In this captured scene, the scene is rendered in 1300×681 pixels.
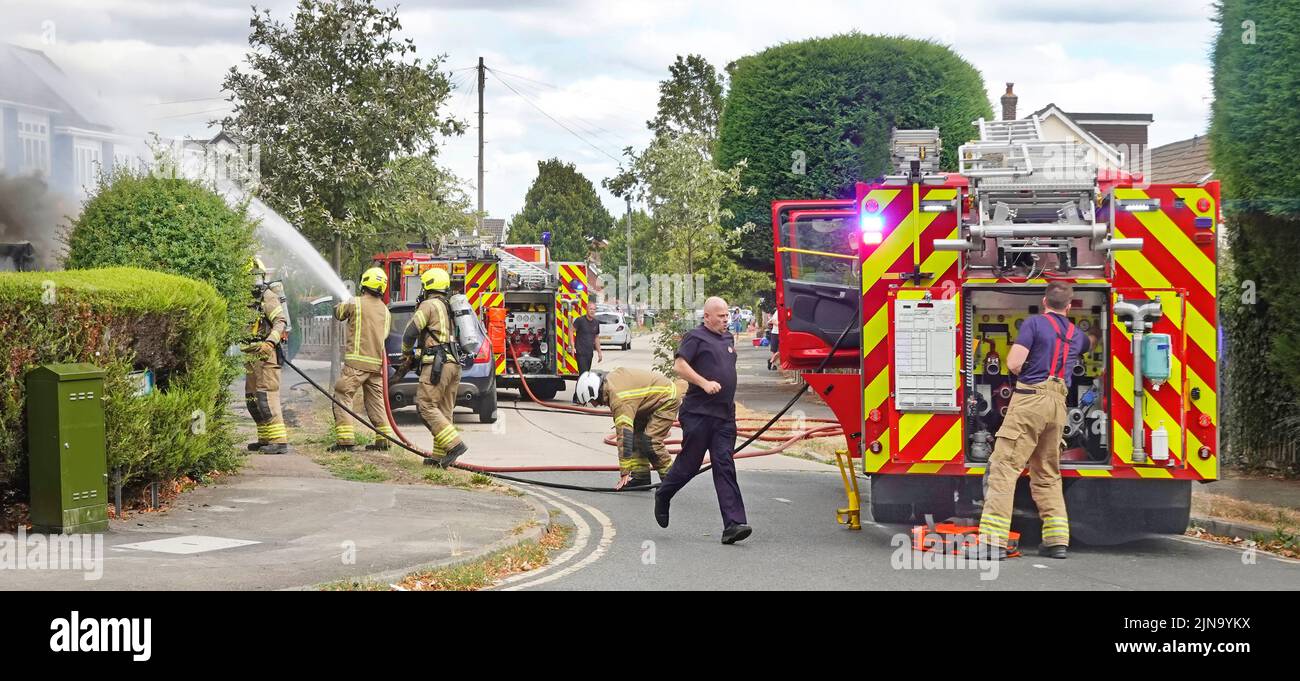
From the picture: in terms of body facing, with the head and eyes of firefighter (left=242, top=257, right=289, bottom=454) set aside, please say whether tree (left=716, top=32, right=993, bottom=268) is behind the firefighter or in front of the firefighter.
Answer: behind

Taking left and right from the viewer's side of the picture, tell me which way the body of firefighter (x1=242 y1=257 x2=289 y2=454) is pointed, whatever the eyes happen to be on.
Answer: facing to the left of the viewer

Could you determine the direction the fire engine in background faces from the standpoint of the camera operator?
facing away from the viewer and to the left of the viewer

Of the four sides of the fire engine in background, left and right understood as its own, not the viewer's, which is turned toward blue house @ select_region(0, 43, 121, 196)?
left

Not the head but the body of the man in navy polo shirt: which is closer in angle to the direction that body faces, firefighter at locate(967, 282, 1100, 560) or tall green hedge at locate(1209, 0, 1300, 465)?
the firefighter

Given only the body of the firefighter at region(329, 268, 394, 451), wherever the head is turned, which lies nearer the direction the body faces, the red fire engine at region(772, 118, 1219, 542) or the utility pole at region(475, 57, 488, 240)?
the utility pole

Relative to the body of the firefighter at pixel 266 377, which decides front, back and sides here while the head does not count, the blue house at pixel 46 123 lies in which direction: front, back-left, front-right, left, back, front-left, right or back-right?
front-right

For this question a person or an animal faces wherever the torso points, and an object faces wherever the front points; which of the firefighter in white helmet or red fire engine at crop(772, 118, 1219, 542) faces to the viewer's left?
the firefighter in white helmet

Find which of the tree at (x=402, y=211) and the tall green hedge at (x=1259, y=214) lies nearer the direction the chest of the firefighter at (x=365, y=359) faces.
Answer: the tree

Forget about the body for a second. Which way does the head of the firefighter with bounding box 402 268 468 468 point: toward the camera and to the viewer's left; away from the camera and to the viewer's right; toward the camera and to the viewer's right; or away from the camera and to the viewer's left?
away from the camera and to the viewer's left

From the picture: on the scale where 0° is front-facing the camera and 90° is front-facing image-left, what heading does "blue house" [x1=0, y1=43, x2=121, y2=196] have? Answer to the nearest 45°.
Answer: approximately 315°

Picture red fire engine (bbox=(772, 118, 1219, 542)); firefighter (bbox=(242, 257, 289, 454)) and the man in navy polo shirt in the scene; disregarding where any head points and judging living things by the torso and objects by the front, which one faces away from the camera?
the red fire engine
